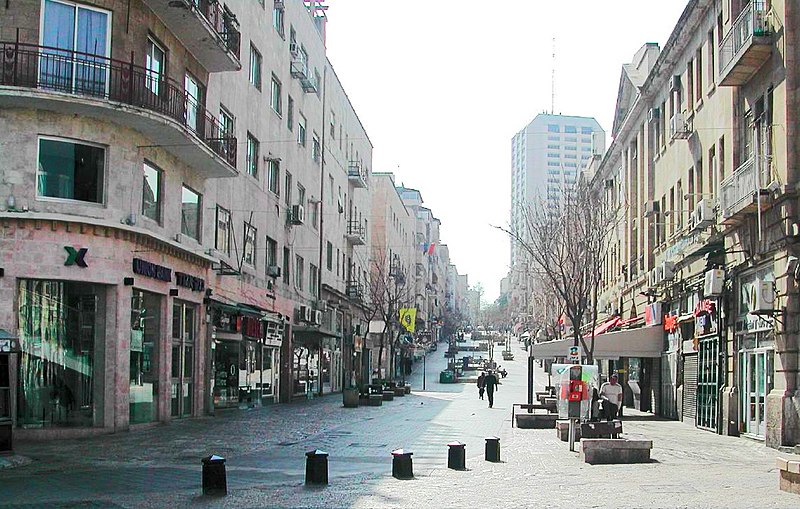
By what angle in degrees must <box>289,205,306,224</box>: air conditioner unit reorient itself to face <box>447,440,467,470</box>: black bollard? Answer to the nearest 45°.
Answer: approximately 45° to its right

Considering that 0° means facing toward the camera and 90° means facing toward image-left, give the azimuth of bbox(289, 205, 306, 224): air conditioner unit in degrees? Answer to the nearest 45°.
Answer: approximately 315°

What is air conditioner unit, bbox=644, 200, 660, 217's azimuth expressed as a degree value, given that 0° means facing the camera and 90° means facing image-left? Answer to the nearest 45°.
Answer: approximately 45°

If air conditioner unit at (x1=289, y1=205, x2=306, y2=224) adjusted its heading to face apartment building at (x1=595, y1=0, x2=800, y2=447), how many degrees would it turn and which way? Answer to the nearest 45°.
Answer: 0° — it already faces it

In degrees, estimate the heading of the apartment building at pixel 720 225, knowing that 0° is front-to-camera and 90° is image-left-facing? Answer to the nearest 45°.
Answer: approximately 45°

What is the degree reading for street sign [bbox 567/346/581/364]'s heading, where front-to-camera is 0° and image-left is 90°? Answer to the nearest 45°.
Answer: approximately 0°
